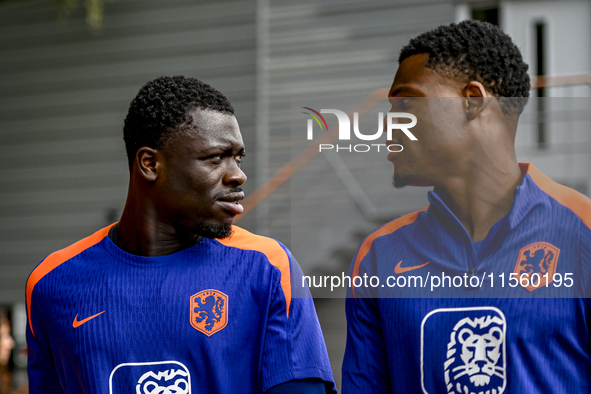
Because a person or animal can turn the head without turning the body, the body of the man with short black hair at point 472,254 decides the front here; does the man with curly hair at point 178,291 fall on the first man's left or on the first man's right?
on the first man's right

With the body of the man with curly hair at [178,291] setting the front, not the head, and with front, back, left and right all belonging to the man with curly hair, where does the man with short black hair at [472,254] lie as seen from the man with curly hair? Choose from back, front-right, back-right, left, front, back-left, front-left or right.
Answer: front-left

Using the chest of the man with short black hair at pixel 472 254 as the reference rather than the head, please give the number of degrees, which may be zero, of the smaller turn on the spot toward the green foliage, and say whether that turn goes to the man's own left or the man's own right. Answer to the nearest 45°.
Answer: approximately 135° to the man's own right

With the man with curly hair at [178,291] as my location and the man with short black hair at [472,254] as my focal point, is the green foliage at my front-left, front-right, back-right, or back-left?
back-left

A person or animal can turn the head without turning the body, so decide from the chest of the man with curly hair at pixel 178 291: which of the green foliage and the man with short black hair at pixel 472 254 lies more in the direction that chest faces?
the man with short black hair

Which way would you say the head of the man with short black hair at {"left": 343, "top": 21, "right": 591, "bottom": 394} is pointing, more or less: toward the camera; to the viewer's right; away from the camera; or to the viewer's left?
to the viewer's left

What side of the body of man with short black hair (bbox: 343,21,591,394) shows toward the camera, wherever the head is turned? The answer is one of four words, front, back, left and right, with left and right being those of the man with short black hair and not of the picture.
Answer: front

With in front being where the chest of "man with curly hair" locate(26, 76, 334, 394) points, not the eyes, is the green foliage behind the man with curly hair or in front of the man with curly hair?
behind

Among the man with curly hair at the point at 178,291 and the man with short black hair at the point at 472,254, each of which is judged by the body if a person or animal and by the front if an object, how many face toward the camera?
2

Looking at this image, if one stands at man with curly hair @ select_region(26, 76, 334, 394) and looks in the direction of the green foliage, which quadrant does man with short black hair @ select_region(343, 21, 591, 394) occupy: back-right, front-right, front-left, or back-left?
back-right

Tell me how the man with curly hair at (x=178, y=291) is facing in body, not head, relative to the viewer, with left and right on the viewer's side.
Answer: facing the viewer
